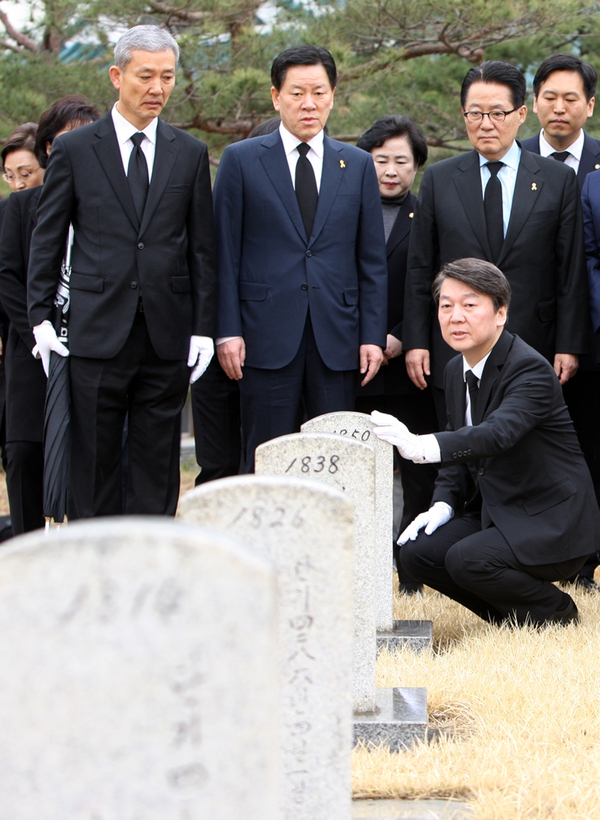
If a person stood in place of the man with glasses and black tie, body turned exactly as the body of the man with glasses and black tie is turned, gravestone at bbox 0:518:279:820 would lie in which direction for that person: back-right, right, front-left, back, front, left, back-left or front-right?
front

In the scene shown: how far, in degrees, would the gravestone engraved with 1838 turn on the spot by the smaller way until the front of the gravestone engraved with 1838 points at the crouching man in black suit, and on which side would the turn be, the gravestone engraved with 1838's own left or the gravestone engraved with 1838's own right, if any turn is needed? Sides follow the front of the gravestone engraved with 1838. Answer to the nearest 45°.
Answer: approximately 135° to the gravestone engraved with 1838's own left

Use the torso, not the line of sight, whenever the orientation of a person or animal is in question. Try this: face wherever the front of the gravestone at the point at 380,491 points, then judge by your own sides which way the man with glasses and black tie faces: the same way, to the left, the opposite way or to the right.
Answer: the same way

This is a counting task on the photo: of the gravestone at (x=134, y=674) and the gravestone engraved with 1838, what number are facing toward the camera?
2

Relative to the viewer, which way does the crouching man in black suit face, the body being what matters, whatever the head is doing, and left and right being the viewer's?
facing the viewer and to the left of the viewer

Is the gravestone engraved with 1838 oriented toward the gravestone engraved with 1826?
yes

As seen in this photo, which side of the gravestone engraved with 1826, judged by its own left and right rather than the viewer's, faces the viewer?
front

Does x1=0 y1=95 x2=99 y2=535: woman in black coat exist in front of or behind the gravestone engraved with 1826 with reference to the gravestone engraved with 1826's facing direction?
behind

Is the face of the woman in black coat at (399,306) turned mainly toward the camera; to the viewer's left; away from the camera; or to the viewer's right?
toward the camera

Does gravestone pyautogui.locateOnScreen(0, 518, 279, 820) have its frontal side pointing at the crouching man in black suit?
no

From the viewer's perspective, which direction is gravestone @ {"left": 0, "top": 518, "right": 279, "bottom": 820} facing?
toward the camera

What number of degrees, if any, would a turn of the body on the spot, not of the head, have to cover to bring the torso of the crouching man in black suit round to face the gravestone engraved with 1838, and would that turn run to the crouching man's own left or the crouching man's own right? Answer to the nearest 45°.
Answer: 0° — they already face it

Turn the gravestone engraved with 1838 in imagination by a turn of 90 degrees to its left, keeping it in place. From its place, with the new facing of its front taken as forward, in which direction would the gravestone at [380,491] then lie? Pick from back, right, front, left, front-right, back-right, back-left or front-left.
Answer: left

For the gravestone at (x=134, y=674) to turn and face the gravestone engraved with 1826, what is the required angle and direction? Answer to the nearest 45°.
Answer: approximately 135° to its left

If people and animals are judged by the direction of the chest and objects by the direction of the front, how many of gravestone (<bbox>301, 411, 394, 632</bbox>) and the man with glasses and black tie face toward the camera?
2

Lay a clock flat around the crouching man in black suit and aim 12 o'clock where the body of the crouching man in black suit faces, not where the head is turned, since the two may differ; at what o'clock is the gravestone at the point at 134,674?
The gravestone is roughly at 11 o'clock from the crouching man in black suit.

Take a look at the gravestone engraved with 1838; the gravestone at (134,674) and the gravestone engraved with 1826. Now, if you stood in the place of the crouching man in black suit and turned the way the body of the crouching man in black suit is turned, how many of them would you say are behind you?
0

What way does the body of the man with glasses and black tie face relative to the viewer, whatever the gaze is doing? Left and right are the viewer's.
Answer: facing the viewer

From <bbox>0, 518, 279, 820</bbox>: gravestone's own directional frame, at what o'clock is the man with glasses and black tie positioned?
The man with glasses and black tie is roughly at 7 o'clock from the gravestone.
